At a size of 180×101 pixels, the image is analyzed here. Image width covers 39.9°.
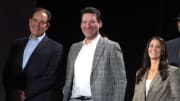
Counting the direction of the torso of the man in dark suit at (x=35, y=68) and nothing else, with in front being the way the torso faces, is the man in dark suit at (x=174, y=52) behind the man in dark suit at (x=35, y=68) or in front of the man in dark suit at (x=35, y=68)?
behind

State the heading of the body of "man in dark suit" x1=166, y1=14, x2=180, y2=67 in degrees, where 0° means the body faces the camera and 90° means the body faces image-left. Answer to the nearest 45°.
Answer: approximately 0°

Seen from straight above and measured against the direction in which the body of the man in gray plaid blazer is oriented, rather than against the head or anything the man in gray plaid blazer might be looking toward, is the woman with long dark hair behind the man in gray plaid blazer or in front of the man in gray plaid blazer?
behind

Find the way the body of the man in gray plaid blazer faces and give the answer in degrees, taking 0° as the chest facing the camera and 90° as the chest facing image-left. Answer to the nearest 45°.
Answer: approximately 45°

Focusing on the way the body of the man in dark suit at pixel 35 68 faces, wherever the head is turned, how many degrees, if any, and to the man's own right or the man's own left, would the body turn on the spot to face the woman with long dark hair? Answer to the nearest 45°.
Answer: approximately 135° to the man's own left

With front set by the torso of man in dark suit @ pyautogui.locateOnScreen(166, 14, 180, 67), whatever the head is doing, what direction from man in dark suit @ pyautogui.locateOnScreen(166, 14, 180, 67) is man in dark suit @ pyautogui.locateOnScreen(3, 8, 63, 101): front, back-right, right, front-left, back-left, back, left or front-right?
front-right

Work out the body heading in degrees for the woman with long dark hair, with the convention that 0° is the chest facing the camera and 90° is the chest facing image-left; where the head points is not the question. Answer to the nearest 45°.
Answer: approximately 45°
